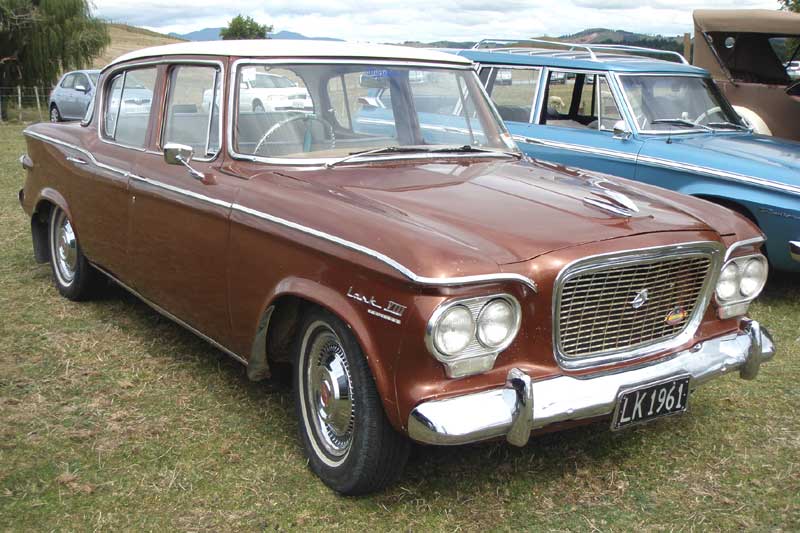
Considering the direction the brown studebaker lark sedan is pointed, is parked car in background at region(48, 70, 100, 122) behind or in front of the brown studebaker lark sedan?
behind

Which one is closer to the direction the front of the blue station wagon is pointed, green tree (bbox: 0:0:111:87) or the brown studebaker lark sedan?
the brown studebaker lark sedan

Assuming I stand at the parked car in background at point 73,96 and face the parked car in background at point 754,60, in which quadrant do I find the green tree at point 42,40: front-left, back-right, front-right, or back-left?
back-left

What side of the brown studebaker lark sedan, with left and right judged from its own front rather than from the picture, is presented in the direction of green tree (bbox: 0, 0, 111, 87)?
back

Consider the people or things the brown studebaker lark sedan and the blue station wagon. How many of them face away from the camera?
0

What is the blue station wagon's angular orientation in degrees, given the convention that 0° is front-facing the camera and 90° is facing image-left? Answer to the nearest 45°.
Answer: approximately 315°

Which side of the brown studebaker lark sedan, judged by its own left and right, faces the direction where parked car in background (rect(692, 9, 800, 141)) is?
left

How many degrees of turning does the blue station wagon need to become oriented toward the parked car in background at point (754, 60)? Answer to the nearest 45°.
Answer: approximately 135° to its left

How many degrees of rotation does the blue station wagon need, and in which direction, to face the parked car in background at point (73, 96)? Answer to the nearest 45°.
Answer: approximately 180°

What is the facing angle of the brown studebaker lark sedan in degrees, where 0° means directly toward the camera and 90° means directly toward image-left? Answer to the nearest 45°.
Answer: approximately 315°

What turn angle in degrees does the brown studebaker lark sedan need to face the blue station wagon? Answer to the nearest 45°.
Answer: approximately 90° to its left

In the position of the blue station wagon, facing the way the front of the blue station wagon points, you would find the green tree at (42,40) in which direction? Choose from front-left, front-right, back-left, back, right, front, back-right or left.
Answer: back
